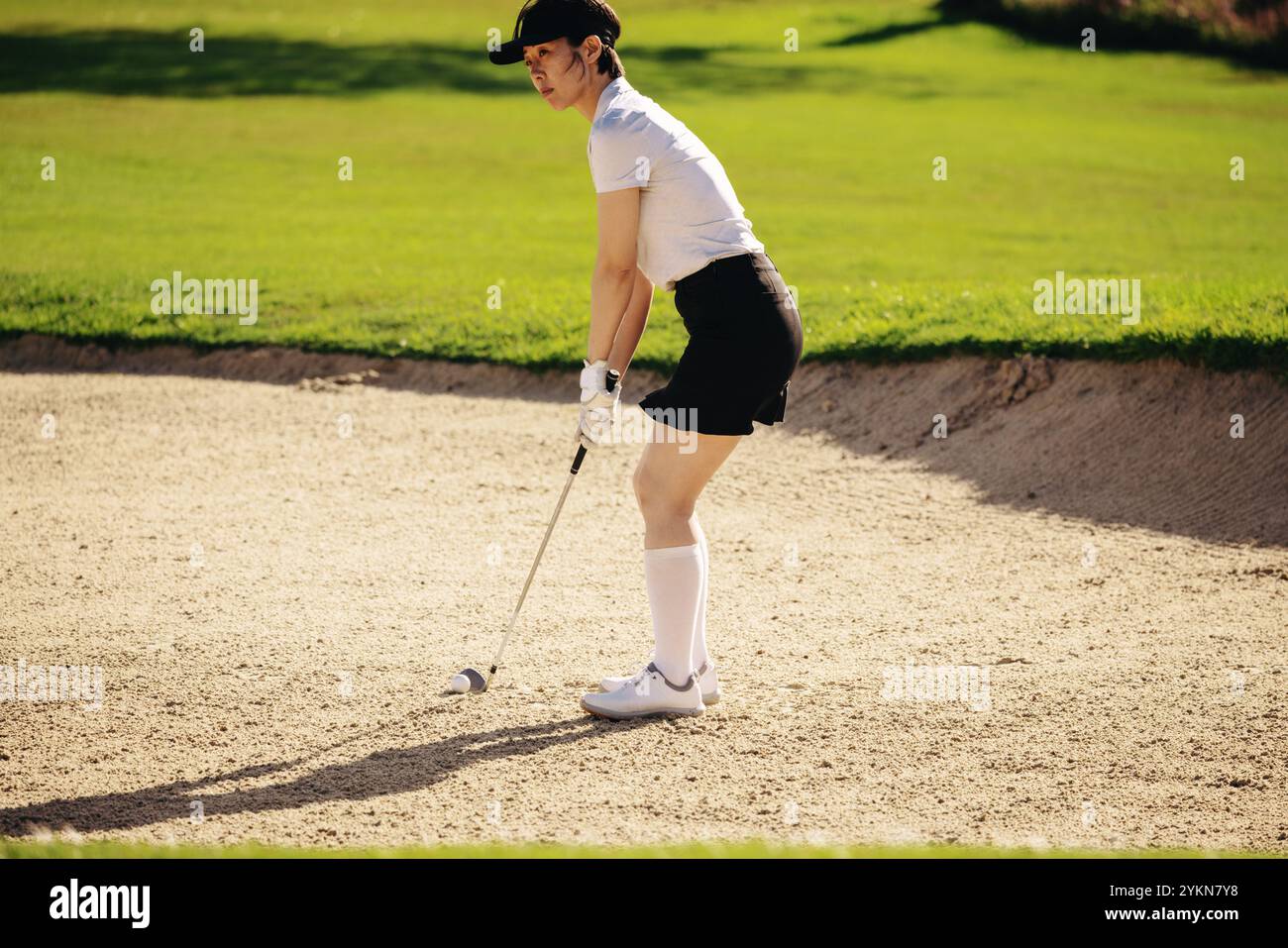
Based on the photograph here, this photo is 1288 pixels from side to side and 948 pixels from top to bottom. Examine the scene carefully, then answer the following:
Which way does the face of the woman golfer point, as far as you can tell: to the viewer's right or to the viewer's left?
to the viewer's left

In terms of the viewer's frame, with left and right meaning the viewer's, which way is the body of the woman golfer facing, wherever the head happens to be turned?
facing to the left of the viewer
